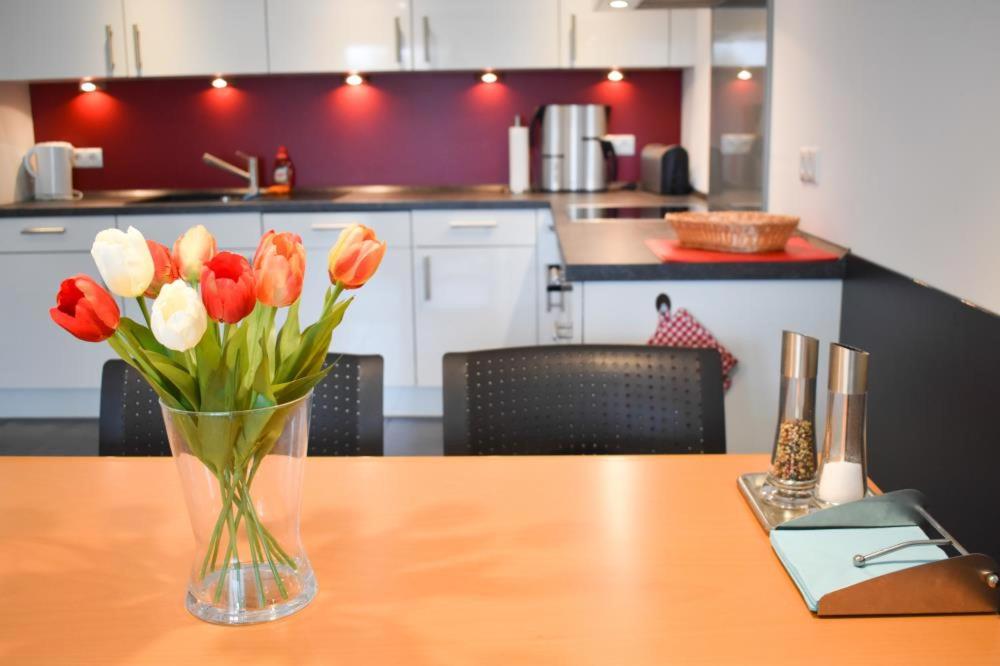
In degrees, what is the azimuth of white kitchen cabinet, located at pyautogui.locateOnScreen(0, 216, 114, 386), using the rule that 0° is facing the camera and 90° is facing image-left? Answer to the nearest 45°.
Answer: approximately 0°

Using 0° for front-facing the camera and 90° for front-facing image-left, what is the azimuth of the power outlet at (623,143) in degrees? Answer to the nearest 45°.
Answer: approximately 0°

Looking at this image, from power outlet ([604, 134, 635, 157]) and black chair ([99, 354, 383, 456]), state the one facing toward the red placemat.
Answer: the power outlet

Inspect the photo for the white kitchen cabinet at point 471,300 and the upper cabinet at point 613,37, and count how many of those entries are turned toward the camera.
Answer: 2

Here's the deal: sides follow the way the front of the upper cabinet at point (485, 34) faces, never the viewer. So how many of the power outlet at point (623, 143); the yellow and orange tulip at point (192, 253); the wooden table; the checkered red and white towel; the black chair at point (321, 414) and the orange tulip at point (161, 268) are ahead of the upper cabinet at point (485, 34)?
5

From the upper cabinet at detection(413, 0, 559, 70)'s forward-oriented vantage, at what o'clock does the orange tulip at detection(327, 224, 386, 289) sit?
The orange tulip is roughly at 12 o'clock from the upper cabinet.

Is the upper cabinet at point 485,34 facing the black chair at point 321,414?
yes
